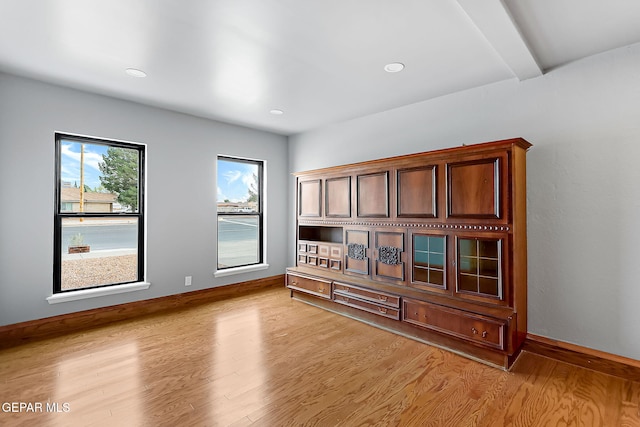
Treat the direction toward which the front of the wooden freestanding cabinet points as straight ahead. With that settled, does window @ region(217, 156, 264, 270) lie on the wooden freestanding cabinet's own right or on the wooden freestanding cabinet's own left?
on the wooden freestanding cabinet's own right

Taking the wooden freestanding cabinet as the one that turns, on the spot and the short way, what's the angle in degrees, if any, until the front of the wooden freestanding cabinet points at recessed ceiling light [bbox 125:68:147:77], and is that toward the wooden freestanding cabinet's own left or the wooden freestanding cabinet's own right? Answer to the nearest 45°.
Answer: approximately 45° to the wooden freestanding cabinet's own right

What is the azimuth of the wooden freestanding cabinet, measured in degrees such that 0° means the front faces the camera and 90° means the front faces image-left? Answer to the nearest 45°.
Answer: approximately 45°

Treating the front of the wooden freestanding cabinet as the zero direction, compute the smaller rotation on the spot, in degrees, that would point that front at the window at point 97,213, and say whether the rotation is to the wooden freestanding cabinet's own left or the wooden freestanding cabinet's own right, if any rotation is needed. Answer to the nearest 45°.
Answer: approximately 45° to the wooden freestanding cabinet's own right

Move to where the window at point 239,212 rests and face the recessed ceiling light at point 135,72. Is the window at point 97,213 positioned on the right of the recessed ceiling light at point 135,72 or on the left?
right
